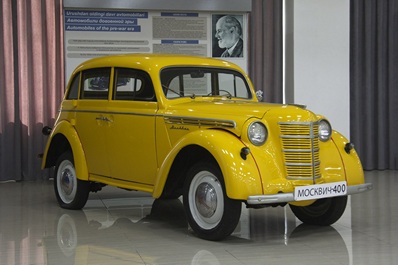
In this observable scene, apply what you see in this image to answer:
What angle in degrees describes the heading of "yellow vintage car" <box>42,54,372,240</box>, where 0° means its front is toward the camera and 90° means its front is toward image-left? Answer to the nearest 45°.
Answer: approximately 315°

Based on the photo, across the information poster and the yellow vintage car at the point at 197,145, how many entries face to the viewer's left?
0

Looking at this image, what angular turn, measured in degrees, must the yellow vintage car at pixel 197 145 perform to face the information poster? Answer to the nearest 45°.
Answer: approximately 135° to its left

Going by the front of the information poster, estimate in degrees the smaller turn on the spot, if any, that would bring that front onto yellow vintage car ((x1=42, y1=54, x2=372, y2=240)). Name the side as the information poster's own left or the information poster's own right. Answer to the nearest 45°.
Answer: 0° — it already faces it

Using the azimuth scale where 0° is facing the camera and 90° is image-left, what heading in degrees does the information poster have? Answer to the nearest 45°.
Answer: approximately 0°
